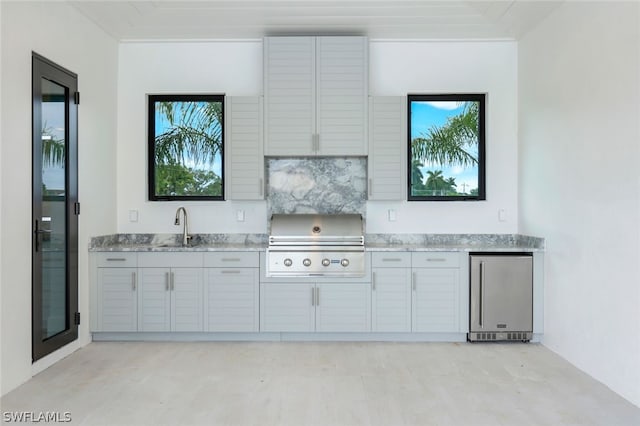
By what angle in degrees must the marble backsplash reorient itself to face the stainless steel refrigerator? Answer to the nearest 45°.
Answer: approximately 90° to its left

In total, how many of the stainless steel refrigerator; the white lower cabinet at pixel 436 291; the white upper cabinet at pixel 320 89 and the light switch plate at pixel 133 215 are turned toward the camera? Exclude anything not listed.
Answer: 4

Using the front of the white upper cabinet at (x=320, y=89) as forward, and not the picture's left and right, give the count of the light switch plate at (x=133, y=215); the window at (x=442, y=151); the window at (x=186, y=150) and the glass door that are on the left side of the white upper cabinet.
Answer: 1

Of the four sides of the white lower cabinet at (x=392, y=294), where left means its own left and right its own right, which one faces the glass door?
right

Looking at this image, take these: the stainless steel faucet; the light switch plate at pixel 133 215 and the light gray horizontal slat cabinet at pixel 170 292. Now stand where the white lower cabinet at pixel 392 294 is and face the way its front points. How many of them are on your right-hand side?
3

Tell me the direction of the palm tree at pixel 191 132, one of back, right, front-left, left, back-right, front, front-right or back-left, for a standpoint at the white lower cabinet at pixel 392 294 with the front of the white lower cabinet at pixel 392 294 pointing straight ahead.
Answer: right

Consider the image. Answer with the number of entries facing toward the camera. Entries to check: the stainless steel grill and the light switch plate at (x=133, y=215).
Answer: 2

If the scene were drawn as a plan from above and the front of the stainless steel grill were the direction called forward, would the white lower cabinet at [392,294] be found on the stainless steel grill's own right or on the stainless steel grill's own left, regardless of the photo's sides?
on the stainless steel grill's own left

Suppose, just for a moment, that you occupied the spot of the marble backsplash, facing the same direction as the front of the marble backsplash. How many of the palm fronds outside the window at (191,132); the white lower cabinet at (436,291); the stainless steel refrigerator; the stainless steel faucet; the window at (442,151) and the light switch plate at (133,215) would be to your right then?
3

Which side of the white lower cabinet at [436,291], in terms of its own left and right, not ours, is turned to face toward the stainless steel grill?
right

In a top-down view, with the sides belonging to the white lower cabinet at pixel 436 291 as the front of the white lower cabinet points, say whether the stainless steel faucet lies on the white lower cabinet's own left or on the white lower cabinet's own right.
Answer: on the white lower cabinet's own right

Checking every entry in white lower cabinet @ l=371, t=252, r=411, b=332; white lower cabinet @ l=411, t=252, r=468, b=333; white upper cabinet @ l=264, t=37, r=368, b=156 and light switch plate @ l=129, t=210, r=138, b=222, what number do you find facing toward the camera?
4

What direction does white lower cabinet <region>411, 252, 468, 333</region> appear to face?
toward the camera

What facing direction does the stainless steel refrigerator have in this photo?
toward the camera

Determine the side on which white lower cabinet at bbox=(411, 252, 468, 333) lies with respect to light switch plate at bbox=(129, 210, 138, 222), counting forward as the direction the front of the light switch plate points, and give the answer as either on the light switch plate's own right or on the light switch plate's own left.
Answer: on the light switch plate's own left

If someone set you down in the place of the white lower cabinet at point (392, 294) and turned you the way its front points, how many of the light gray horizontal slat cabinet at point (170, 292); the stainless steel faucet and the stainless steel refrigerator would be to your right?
2

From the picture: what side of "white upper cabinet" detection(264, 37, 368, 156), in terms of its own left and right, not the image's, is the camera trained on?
front
